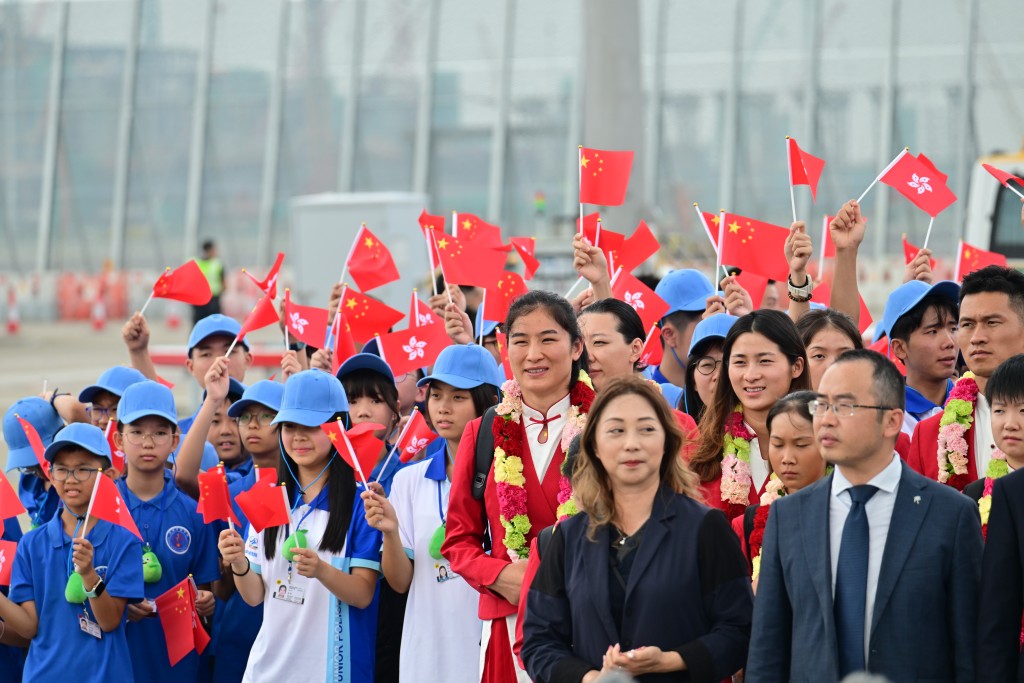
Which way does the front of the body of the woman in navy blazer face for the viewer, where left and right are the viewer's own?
facing the viewer

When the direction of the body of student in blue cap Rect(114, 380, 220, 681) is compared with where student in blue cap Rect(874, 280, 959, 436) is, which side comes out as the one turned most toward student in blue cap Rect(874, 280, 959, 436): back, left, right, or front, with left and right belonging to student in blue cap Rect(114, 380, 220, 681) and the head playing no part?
left

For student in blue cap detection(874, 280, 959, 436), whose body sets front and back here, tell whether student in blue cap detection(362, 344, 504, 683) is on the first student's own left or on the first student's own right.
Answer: on the first student's own right

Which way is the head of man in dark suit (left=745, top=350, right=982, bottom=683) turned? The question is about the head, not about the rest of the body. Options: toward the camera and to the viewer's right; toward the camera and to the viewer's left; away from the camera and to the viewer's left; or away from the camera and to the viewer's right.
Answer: toward the camera and to the viewer's left

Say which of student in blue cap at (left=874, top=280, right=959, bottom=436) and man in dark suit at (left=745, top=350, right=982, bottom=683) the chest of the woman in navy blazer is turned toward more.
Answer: the man in dark suit

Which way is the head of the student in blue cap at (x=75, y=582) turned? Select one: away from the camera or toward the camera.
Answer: toward the camera

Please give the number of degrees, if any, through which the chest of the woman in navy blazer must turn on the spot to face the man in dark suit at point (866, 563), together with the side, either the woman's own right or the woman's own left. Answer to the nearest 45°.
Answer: approximately 90° to the woman's own left

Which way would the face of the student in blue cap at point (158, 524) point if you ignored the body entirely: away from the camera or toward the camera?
toward the camera

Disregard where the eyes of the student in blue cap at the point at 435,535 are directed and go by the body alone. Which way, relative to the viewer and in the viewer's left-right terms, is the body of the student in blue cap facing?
facing the viewer and to the left of the viewer

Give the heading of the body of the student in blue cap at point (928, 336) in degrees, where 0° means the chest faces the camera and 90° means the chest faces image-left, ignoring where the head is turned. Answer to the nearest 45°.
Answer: approximately 315°

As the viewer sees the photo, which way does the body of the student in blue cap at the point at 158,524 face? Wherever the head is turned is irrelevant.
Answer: toward the camera

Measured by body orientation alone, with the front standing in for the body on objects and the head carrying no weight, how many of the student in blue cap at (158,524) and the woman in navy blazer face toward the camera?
2

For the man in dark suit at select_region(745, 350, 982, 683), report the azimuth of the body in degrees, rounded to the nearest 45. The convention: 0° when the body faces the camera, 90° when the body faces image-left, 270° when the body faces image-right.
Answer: approximately 45°
